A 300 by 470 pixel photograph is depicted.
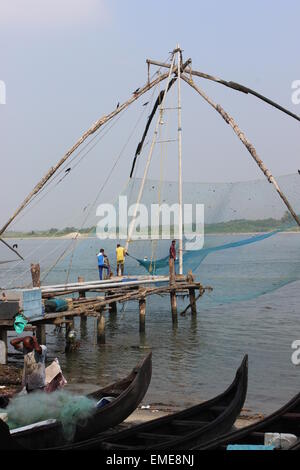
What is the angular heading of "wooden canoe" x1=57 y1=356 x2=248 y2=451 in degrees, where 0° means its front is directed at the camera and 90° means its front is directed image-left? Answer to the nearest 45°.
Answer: approximately 225°

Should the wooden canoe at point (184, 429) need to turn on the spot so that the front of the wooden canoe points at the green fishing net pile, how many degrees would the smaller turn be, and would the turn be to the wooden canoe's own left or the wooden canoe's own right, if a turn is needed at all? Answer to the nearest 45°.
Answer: approximately 135° to the wooden canoe's own left

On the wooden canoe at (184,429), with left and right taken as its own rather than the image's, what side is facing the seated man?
left

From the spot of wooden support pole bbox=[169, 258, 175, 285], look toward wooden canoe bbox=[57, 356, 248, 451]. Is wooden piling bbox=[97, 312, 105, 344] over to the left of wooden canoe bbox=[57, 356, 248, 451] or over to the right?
right

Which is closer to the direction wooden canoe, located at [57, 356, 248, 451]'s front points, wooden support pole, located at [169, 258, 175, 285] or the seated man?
the wooden support pole

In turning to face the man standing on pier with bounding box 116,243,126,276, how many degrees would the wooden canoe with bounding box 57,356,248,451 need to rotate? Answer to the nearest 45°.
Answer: approximately 45° to its left

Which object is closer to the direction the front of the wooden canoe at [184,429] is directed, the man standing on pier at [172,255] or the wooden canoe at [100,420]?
the man standing on pier

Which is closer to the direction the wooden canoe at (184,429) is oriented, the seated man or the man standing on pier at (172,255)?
the man standing on pier

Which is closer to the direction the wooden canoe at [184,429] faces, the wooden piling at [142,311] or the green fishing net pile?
the wooden piling
